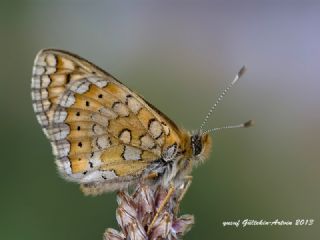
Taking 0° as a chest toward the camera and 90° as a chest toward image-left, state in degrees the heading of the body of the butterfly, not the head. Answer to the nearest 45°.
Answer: approximately 270°
